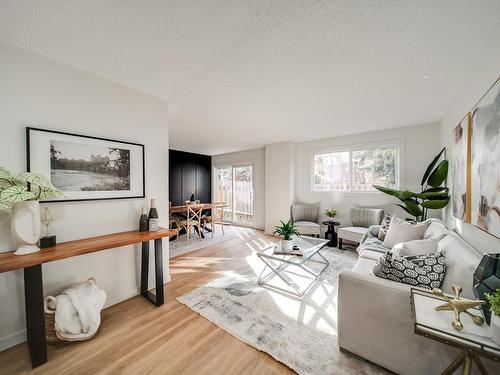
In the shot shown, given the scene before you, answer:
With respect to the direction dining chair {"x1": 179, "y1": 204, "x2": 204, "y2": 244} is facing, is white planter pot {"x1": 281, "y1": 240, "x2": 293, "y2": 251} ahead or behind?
behind

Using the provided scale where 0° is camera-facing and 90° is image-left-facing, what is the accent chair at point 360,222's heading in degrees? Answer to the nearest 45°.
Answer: approximately 45°

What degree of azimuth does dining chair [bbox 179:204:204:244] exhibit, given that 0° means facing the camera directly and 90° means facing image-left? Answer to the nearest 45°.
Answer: approximately 135°

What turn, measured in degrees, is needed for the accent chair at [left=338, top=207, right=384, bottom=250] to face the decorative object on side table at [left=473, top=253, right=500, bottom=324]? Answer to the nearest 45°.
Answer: approximately 45° to its left

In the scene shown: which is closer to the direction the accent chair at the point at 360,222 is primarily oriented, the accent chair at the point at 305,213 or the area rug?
the area rug

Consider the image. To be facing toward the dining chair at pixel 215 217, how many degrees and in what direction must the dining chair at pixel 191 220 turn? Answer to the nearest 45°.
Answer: approximately 90° to its right

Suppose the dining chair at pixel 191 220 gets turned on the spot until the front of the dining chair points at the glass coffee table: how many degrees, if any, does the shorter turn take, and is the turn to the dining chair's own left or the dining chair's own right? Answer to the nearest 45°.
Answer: approximately 180°

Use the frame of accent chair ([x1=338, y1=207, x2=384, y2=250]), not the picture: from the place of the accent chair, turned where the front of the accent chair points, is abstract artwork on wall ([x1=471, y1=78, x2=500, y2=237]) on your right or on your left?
on your left

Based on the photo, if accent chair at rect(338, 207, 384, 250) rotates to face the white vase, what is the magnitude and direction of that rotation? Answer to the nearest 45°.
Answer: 0° — it already faces it

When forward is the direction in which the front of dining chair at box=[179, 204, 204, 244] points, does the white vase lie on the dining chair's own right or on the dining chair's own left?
on the dining chair's own left

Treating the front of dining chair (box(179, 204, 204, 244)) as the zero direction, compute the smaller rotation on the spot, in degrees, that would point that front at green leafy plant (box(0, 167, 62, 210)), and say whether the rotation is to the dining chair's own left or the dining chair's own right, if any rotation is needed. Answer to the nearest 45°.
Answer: approximately 135° to the dining chair's own left

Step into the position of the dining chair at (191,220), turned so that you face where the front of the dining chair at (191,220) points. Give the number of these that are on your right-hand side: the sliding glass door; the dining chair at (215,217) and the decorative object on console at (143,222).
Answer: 2
